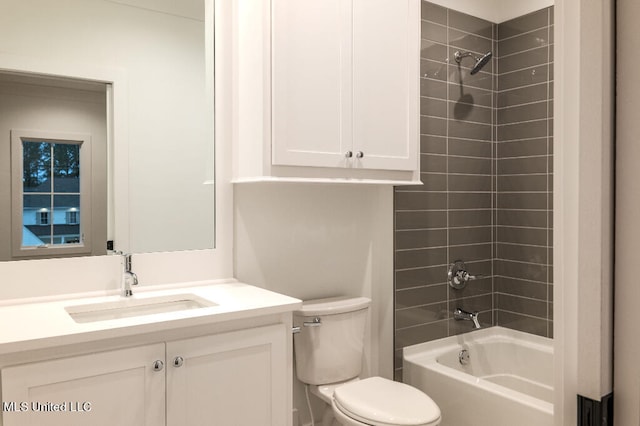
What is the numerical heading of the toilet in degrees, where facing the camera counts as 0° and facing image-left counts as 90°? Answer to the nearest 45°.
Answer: approximately 315°

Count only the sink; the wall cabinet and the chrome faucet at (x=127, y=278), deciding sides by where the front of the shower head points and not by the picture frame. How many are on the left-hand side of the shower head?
0

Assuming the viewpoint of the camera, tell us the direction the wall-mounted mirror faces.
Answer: facing the viewer

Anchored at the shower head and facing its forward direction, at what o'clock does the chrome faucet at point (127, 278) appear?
The chrome faucet is roughly at 3 o'clock from the shower head.

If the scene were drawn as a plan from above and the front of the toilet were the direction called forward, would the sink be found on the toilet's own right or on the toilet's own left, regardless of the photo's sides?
on the toilet's own right

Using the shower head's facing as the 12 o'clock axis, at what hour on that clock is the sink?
The sink is roughly at 3 o'clock from the shower head.

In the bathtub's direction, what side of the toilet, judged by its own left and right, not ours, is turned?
left

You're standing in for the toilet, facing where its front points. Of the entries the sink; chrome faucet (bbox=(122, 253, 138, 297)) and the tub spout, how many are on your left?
1

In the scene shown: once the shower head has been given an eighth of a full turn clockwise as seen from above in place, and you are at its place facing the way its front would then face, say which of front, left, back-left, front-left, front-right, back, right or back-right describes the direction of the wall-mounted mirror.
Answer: front-right

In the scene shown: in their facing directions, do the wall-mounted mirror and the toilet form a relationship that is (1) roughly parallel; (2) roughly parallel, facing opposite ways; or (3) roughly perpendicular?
roughly parallel

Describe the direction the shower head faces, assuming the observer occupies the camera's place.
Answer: facing the viewer and to the right of the viewer

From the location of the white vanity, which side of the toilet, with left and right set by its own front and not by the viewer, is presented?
right

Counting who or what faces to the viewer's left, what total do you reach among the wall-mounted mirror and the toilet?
0
